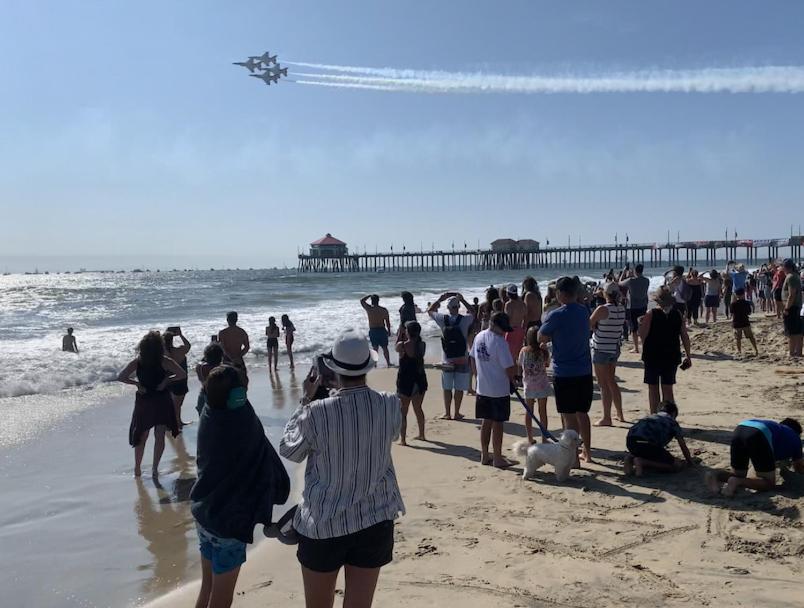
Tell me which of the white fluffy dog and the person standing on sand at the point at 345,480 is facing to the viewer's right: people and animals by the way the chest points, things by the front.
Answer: the white fluffy dog

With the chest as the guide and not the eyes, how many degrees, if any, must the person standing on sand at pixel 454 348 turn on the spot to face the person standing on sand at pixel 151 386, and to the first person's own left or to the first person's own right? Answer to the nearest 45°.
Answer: approximately 135° to the first person's own left

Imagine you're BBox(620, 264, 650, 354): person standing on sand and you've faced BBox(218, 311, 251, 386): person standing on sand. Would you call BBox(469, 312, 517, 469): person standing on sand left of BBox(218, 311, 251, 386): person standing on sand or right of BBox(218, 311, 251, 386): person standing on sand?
left

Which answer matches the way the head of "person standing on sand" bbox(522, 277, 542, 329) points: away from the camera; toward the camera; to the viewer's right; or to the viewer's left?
away from the camera

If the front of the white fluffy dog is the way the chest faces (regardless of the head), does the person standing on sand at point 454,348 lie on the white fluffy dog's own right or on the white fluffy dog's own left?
on the white fluffy dog's own left

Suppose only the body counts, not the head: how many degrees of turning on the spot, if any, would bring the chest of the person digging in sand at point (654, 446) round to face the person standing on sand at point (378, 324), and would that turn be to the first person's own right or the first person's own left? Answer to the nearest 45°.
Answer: approximately 90° to the first person's own left

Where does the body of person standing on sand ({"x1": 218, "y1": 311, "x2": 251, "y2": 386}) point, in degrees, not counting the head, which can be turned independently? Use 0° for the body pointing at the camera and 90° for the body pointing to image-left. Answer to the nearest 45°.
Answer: approximately 180°

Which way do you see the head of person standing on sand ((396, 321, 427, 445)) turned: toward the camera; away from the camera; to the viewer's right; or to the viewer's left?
away from the camera

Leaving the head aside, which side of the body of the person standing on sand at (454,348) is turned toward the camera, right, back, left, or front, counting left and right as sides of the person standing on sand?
back

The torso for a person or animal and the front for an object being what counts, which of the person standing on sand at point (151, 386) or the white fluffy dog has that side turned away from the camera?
the person standing on sand
